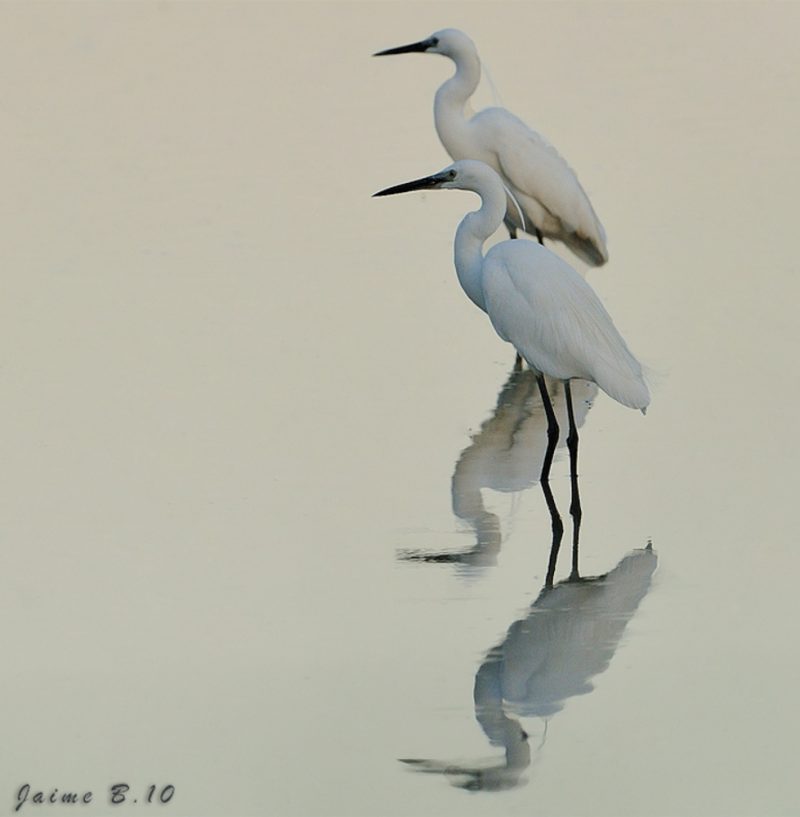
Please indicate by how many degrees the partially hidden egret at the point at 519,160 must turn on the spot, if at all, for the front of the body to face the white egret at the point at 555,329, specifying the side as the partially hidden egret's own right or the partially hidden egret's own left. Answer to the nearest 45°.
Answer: approximately 90° to the partially hidden egret's own left

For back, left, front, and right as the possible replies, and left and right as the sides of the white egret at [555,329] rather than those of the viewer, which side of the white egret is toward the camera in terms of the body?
left

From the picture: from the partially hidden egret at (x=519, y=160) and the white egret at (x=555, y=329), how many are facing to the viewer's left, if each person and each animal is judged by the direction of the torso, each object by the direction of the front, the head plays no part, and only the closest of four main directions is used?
2

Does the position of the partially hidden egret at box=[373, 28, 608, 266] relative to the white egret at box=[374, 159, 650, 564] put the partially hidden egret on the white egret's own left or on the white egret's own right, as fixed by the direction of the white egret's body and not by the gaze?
on the white egret's own right

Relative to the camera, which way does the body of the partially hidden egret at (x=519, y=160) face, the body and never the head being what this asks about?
to the viewer's left
